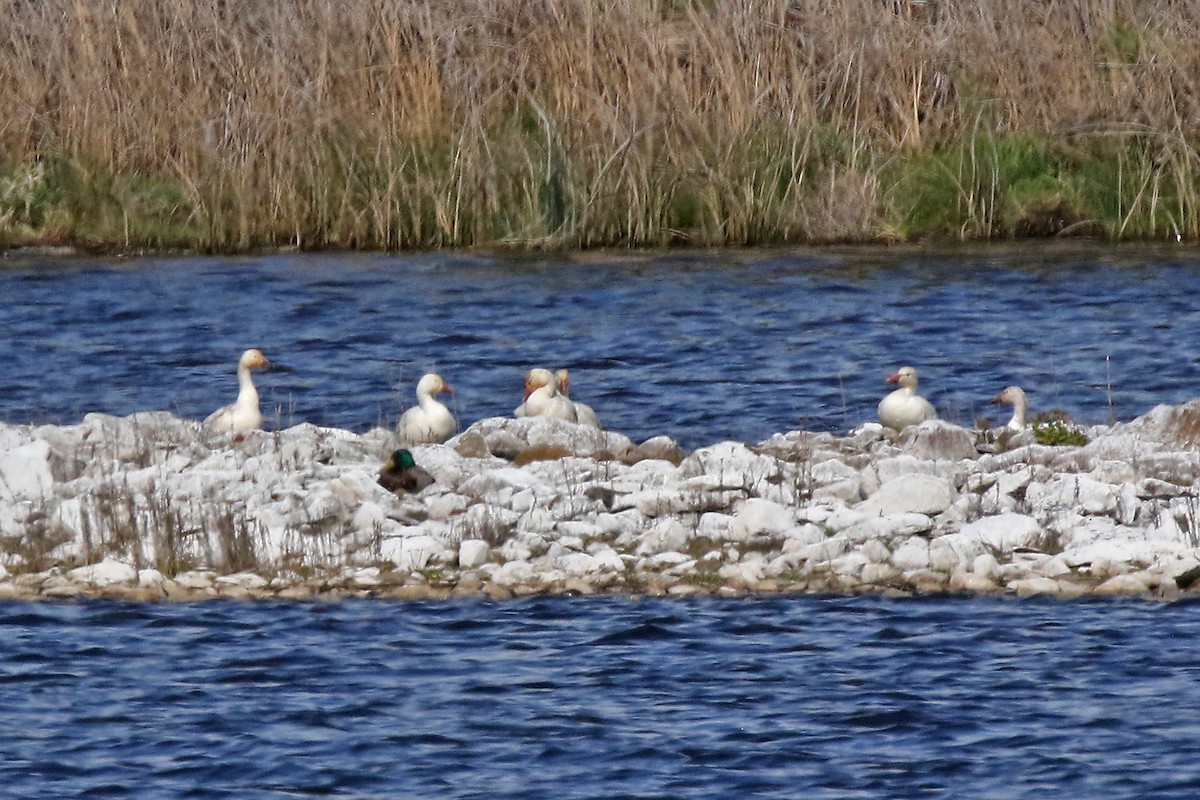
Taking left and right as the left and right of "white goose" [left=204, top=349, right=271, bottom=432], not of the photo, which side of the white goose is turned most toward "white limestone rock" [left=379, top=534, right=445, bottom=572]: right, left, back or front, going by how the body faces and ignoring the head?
right

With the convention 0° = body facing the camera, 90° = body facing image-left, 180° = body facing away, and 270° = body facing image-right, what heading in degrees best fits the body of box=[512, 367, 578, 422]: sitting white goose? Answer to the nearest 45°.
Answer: approximately 90°

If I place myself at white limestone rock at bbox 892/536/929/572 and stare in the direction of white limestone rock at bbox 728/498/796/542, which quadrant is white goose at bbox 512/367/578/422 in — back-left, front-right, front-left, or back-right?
front-right

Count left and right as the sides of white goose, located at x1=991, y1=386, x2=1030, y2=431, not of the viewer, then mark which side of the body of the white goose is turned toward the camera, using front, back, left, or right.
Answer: left

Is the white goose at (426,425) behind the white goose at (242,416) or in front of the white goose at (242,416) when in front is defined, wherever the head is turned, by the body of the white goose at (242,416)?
in front

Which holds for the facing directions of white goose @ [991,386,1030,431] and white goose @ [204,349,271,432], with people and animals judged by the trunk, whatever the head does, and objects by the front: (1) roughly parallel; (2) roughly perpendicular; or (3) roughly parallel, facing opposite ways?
roughly parallel, facing opposite ways

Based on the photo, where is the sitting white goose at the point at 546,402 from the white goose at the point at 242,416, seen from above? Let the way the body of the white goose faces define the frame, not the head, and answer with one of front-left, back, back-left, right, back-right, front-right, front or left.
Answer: front

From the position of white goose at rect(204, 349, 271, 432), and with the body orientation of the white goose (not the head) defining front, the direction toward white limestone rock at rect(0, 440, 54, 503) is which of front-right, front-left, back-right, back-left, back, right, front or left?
back-right

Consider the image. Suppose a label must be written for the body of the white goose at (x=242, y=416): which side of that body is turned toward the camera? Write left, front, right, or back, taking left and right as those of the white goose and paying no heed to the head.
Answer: right

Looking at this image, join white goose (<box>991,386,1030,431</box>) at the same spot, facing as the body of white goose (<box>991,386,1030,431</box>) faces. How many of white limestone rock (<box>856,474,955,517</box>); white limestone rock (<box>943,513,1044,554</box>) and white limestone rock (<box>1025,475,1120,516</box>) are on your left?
3

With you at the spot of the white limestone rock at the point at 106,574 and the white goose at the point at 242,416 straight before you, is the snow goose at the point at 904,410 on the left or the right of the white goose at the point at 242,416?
right
